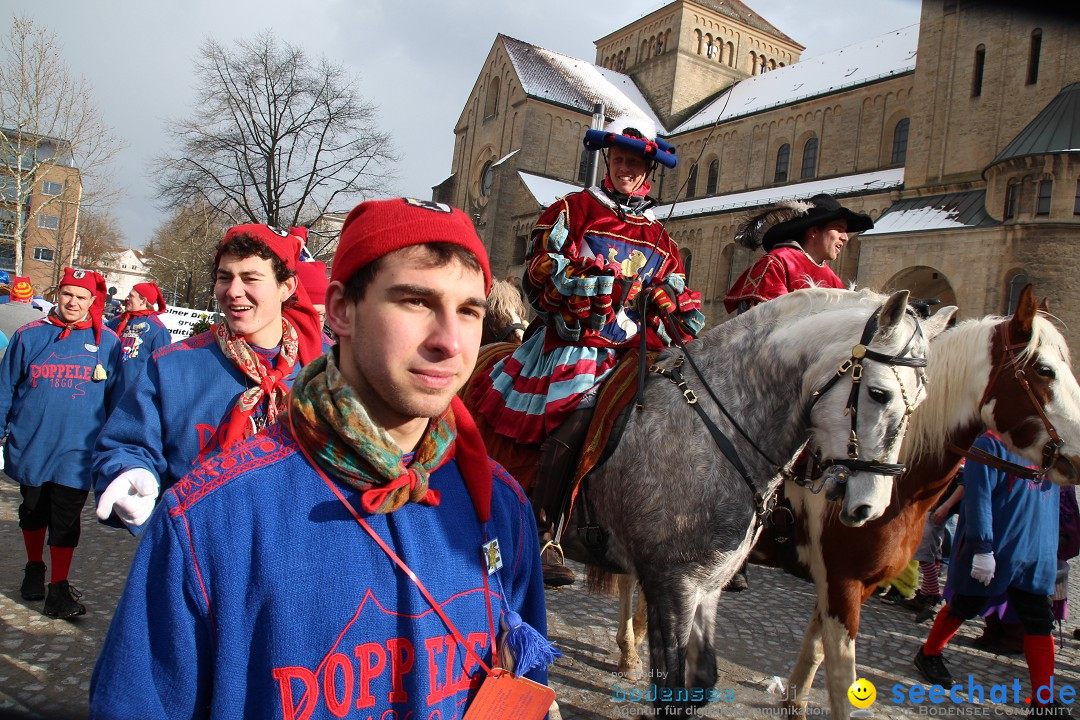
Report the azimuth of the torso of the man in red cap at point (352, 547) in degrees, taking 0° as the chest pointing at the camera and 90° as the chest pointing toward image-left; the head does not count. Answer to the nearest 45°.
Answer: approximately 315°

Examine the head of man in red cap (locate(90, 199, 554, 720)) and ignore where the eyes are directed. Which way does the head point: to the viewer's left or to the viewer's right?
to the viewer's right

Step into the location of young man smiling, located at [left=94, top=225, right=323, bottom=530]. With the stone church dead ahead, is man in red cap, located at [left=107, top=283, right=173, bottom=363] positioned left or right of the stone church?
left

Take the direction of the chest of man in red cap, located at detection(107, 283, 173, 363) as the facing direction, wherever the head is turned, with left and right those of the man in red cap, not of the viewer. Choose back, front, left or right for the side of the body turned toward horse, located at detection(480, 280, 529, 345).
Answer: left

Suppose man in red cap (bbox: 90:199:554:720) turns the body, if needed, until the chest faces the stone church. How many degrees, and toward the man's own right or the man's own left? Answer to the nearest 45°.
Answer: approximately 90° to the man's own left

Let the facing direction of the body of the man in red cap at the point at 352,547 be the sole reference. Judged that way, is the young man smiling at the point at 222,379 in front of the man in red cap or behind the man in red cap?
behind
